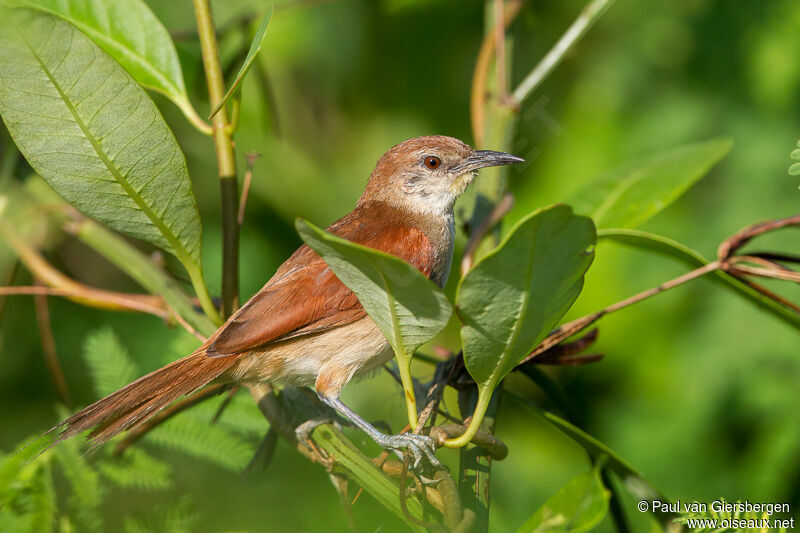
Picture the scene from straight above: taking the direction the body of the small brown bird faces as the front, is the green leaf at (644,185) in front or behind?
in front

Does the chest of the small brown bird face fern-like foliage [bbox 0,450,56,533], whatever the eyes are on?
no

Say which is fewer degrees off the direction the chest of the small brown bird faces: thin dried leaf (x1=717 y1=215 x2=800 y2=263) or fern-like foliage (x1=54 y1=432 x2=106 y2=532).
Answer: the thin dried leaf

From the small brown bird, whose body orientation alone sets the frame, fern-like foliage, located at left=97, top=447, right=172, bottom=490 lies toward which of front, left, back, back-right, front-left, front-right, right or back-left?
back

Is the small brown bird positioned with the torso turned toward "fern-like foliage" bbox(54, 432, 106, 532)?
no

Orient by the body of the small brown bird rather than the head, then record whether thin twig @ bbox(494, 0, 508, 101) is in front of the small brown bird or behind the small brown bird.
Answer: in front

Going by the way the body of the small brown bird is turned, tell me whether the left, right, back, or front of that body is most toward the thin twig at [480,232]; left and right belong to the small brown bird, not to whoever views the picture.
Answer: front

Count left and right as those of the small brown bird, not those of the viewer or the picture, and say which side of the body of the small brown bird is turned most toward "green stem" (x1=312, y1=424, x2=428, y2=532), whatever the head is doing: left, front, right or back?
front

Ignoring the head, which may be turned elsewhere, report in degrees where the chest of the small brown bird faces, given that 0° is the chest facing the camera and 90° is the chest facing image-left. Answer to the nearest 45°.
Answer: approximately 270°

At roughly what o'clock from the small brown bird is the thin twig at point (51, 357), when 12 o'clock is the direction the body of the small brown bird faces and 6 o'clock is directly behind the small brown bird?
The thin twig is roughly at 7 o'clock from the small brown bird.
